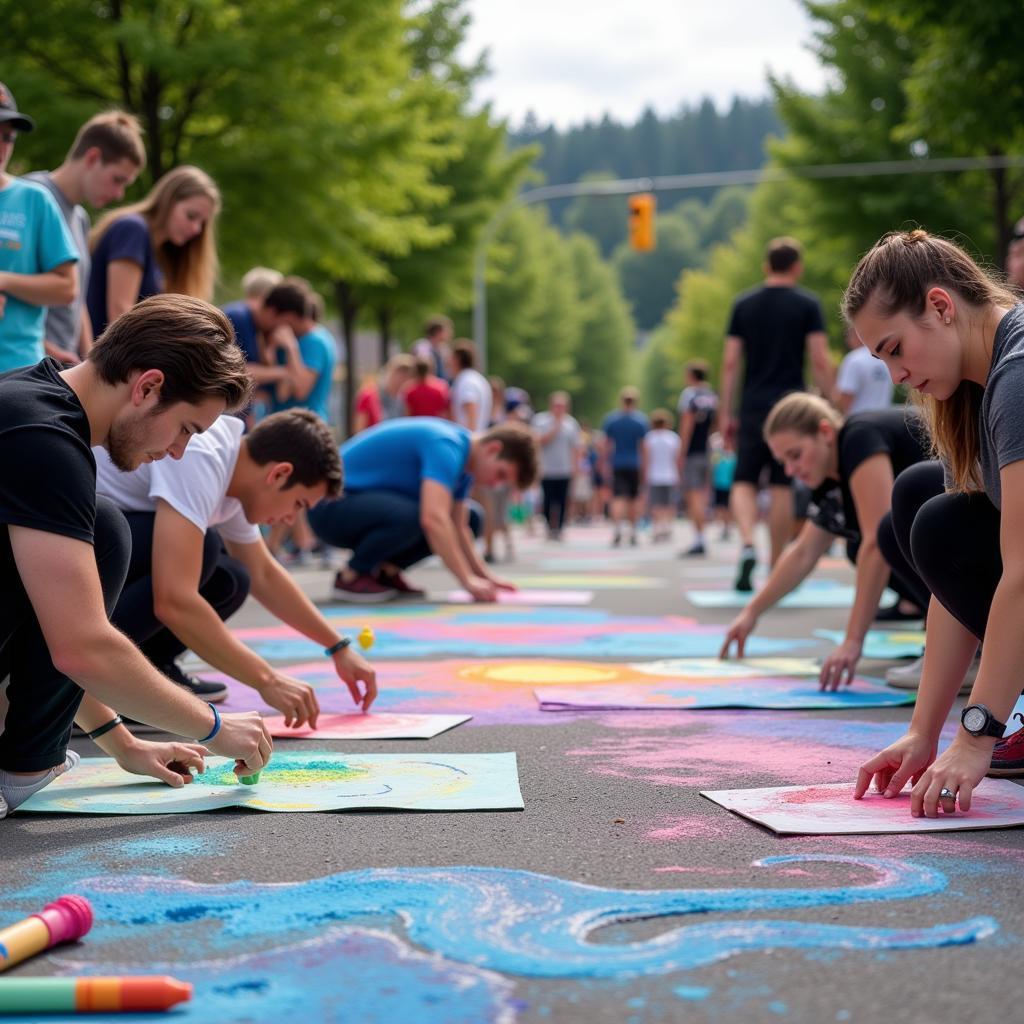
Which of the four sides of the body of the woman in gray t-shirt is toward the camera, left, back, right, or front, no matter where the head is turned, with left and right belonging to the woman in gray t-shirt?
left

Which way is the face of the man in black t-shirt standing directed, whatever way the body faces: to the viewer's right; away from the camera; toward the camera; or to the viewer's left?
away from the camera

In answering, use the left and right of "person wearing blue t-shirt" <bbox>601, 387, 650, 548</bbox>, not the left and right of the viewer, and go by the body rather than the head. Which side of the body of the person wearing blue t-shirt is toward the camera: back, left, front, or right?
back

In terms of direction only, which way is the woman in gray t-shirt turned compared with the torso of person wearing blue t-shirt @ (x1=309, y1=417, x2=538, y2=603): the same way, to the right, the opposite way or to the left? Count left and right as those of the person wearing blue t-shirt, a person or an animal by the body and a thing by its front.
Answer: the opposite way

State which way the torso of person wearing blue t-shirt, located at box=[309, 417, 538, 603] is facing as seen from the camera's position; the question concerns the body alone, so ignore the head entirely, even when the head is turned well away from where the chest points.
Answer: to the viewer's right

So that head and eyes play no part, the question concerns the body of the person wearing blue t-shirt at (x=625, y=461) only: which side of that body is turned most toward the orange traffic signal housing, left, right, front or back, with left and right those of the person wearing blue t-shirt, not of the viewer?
front

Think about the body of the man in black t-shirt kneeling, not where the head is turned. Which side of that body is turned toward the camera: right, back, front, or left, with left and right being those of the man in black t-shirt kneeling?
right

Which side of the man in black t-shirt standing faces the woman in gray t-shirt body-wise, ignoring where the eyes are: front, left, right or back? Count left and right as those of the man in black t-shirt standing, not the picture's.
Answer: back

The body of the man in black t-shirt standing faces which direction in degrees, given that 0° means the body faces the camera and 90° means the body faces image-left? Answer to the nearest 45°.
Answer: approximately 180°

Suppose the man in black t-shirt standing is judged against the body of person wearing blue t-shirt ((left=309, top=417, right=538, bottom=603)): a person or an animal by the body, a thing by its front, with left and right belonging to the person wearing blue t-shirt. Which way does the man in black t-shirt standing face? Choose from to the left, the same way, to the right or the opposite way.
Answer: to the left

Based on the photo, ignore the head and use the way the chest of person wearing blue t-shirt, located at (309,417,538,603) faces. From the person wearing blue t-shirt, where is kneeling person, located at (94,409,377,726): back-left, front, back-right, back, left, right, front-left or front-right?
right

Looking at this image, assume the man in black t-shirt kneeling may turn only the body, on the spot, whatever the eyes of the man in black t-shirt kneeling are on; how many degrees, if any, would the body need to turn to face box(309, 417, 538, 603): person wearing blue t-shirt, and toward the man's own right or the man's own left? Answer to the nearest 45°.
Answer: approximately 90° to the man's own left

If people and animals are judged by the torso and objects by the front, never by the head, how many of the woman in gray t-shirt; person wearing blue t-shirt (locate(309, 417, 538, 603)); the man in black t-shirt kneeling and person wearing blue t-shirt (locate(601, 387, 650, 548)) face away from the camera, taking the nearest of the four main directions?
1
